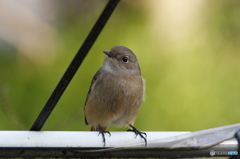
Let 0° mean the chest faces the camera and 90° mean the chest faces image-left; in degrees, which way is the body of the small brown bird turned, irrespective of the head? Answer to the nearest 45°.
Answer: approximately 0°
